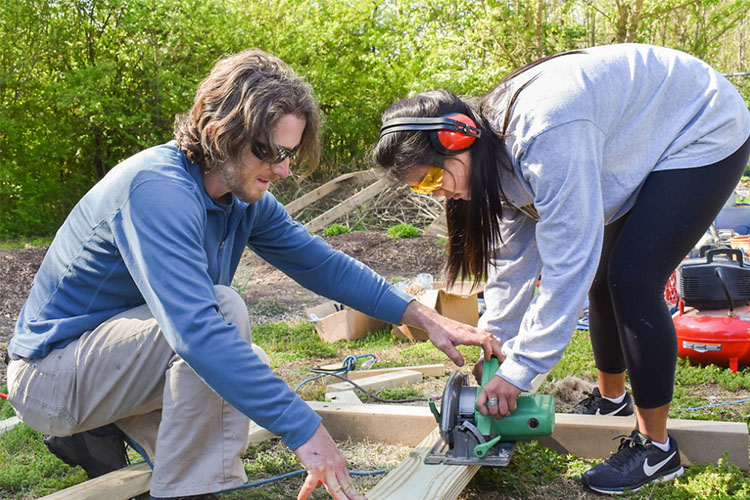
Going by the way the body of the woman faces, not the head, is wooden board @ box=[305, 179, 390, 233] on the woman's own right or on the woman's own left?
on the woman's own right

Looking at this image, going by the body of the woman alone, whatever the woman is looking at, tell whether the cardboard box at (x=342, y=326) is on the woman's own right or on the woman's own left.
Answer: on the woman's own right

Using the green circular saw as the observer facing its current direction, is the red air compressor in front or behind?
behind

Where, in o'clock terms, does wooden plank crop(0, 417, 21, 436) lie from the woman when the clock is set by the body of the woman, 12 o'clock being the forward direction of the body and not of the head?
The wooden plank is roughly at 12 o'clock from the woman.

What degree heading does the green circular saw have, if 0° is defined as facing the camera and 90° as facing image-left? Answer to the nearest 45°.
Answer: approximately 0°

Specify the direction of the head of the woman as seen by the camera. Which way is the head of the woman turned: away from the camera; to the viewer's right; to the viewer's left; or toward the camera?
to the viewer's left

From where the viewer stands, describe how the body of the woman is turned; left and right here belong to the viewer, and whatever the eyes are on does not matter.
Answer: facing to the left of the viewer

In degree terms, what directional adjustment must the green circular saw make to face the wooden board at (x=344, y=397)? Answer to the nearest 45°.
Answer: approximately 135° to its right

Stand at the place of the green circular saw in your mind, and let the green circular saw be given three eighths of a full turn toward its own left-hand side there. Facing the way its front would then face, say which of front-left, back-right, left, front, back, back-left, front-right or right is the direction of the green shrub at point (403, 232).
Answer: front-left

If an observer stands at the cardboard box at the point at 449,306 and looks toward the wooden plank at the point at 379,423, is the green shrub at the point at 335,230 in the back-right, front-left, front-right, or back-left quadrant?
back-right
